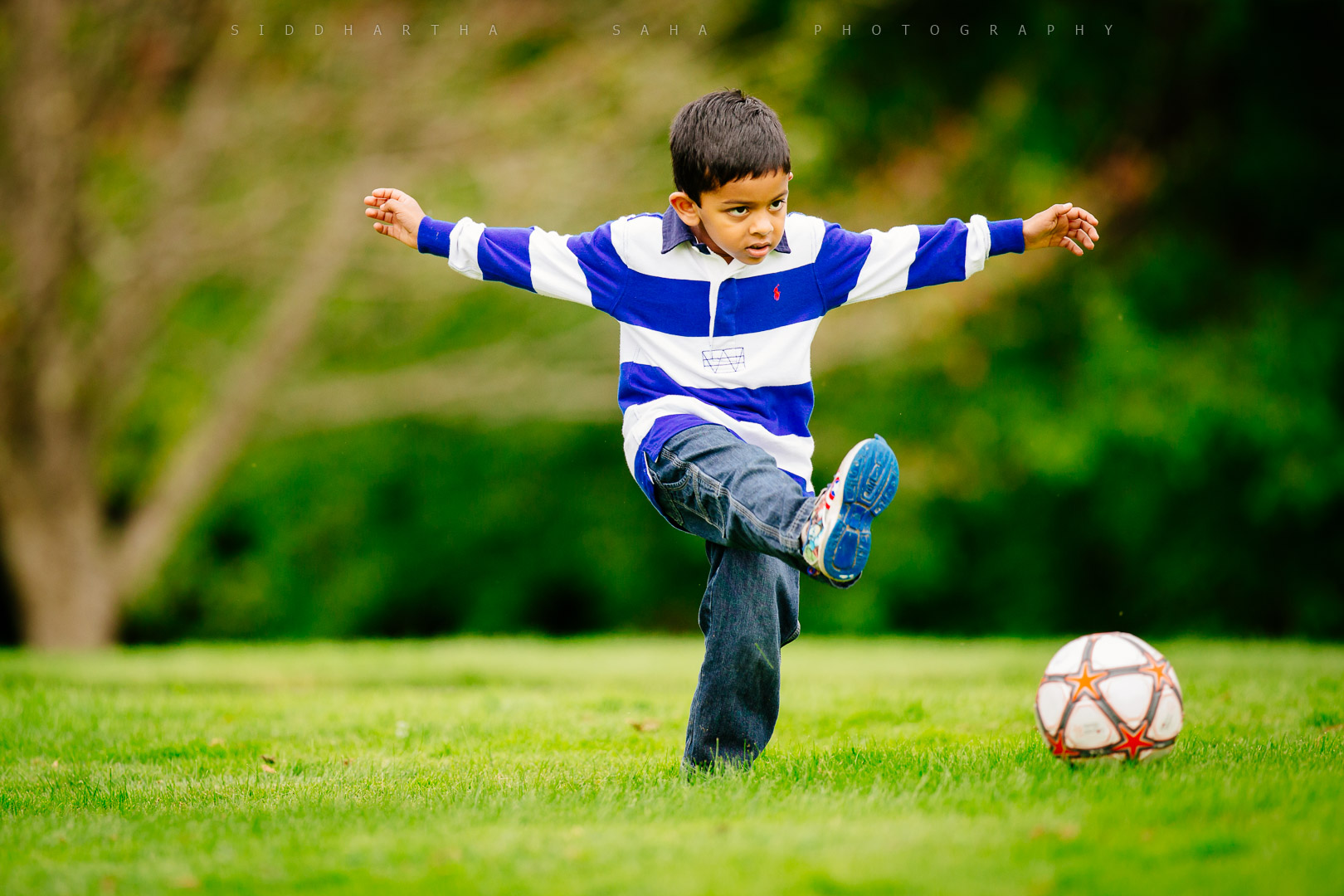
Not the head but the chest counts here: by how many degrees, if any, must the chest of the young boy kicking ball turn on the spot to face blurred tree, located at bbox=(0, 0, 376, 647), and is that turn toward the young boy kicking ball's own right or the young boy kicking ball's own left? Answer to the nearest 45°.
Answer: approximately 135° to the young boy kicking ball's own right

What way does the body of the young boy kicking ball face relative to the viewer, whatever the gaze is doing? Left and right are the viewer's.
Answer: facing the viewer

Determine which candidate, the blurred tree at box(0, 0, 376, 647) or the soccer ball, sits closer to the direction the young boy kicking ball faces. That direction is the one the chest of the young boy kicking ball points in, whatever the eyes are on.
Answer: the soccer ball

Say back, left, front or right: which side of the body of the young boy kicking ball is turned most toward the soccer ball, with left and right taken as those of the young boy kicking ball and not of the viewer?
left

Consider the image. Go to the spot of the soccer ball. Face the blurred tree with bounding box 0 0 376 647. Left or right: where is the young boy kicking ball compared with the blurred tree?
left
